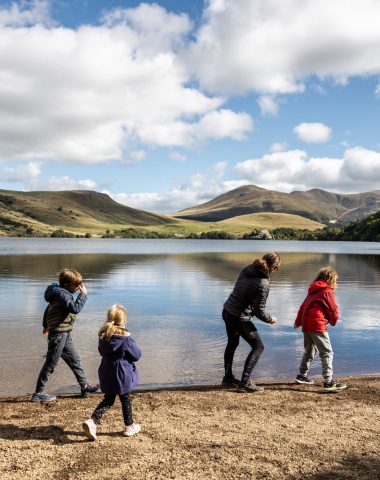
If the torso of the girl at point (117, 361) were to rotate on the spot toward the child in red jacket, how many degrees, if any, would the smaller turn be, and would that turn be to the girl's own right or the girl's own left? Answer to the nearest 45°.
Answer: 0° — they already face them

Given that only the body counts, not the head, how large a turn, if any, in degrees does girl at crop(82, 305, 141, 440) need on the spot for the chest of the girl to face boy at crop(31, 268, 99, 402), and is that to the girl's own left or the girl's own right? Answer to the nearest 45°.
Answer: approximately 90° to the girl's own left

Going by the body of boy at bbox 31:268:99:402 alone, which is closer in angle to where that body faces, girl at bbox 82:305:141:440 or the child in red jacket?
the child in red jacket

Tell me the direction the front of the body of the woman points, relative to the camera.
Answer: to the viewer's right

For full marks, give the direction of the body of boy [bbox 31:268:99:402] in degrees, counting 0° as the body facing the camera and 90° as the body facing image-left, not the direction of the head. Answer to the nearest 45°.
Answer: approximately 270°

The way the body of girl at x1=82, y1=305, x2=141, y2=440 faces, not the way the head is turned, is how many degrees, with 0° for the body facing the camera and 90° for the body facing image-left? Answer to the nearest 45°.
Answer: approximately 225°

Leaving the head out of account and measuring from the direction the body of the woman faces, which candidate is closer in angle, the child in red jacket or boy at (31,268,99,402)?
the child in red jacket

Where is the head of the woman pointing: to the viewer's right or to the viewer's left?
to the viewer's right

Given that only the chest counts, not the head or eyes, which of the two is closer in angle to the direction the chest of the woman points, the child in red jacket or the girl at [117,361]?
the child in red jacket
